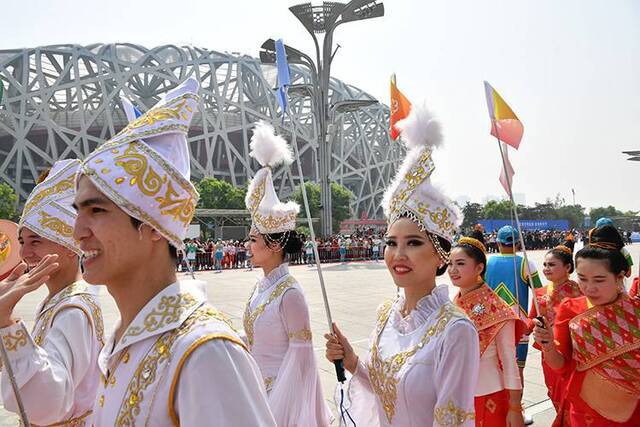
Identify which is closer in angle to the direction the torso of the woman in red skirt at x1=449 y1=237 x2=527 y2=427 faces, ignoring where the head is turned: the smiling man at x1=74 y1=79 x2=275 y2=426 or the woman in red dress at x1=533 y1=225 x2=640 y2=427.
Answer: the smiling man

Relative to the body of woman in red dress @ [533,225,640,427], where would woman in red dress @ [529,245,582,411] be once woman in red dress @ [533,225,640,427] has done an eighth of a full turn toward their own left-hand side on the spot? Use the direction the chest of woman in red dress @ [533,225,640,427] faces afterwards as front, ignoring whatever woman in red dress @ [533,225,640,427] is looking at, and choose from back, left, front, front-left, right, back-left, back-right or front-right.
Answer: back

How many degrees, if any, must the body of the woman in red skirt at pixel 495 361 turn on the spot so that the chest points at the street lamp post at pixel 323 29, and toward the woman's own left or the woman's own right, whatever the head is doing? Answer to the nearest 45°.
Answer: approximately 135° to the woman's own right

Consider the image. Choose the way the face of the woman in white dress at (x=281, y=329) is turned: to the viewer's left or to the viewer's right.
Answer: to the viewer's left

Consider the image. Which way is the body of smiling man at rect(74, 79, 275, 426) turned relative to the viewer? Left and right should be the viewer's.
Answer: facing to the left of the viewer

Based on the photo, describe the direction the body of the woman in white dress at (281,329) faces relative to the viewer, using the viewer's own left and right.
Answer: facing to the left of the viewer

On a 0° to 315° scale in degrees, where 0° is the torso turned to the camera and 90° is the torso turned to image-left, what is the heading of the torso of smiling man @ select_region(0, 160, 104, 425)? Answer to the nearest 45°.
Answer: approximately 90°

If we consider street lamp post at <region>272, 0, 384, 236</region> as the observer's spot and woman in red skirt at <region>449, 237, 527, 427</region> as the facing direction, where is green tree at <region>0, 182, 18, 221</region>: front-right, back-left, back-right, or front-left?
back-right
